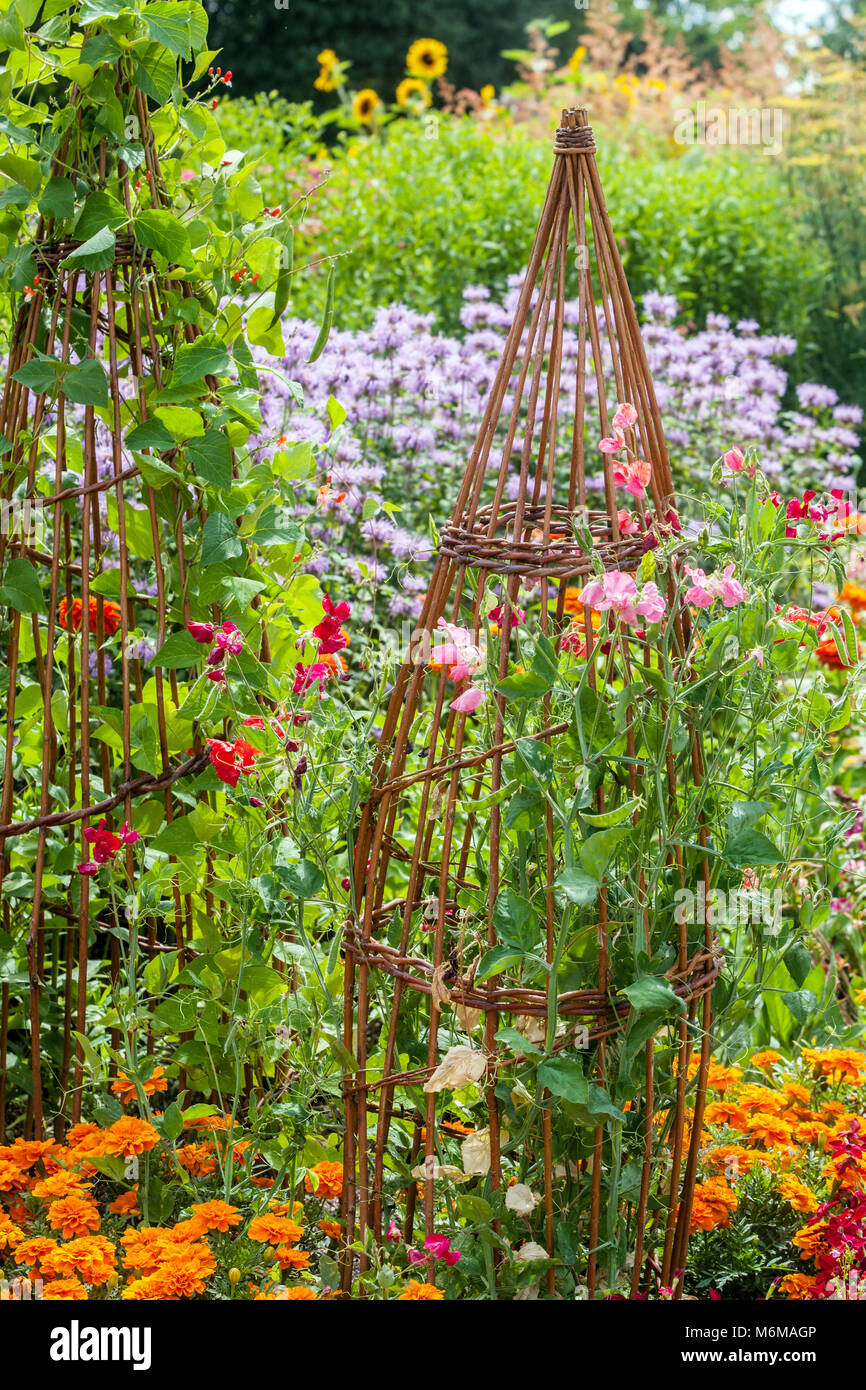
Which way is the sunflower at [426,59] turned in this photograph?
toward the camera

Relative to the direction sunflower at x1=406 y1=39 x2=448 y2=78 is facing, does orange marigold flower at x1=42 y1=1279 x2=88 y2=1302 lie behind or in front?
in front

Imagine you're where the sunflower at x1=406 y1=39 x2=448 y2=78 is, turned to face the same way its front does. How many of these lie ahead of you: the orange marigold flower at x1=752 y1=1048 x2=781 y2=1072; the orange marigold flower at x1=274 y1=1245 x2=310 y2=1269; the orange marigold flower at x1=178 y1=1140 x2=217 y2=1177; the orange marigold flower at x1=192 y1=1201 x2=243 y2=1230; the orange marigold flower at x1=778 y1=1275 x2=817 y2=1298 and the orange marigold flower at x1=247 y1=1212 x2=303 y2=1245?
6

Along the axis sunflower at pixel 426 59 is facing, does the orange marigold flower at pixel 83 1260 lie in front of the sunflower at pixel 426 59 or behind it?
in front

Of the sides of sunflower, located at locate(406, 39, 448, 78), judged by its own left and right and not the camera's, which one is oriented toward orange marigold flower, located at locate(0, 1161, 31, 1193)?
front

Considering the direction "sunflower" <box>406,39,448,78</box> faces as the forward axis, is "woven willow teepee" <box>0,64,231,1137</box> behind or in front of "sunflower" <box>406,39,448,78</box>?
in front

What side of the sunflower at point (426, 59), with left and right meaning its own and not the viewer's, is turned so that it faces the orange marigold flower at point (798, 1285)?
front

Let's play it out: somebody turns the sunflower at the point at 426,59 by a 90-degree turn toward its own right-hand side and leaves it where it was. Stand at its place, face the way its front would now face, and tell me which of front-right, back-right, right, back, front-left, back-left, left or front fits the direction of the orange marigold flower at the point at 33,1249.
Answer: left

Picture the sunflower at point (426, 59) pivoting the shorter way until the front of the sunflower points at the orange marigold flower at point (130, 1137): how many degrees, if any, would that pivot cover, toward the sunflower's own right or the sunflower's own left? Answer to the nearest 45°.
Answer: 0° — it already faces it

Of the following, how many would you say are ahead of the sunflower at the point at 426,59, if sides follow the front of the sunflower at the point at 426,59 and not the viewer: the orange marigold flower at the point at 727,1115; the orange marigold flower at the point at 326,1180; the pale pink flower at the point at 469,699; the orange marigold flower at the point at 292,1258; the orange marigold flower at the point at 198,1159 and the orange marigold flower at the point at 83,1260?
6

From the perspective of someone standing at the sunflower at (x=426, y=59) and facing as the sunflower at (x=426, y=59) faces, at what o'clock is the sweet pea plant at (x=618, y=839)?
The sweet pea plant is roughly at 12 o'clock from the sunflower.

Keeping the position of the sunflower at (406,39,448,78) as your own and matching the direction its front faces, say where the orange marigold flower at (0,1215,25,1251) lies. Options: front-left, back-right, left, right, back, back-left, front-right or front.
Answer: front

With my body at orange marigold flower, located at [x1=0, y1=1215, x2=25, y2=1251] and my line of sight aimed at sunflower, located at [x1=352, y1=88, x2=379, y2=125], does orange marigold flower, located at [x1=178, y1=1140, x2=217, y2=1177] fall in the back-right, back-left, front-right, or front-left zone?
front-right

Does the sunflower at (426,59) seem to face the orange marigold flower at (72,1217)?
yes

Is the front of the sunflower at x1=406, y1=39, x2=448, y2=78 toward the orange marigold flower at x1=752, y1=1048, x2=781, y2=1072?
yes
